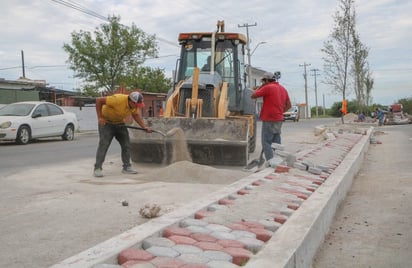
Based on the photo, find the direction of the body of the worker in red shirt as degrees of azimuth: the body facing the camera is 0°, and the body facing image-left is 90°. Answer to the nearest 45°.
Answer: approximately 135°

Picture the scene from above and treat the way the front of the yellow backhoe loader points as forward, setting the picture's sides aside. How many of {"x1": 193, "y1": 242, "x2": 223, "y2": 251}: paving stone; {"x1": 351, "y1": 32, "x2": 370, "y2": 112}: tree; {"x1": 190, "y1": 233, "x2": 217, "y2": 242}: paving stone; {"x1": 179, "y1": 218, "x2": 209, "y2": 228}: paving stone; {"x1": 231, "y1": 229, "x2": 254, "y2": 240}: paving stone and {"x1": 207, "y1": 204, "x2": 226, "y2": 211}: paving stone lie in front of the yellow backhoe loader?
5

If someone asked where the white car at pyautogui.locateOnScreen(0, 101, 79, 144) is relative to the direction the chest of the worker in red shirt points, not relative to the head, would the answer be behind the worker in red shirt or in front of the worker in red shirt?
in front

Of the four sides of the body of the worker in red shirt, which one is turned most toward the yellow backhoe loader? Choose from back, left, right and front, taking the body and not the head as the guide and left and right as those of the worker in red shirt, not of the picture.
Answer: front

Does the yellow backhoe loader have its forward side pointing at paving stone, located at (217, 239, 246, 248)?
yes

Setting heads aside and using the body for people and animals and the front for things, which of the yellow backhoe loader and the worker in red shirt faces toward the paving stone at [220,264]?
the yellow backhoe loader

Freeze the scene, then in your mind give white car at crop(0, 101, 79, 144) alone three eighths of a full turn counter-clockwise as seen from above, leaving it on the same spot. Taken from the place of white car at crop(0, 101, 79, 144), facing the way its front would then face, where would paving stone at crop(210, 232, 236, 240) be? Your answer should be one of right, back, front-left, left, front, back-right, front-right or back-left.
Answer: right

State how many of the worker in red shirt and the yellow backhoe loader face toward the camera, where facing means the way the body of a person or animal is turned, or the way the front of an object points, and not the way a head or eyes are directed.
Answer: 1

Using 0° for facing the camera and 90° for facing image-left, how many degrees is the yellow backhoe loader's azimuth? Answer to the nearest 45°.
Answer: approximately 0°

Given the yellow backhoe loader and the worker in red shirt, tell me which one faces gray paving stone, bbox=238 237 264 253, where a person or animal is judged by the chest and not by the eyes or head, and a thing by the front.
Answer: the yellow backhoe loader

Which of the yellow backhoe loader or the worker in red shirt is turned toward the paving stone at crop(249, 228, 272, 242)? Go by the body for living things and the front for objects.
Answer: the yellow backhoe loader

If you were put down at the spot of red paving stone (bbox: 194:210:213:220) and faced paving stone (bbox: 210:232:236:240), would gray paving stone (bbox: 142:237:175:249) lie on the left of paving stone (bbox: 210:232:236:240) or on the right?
right

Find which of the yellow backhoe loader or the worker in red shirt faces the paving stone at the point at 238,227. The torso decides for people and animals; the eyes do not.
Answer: the yellow backhoe loader
